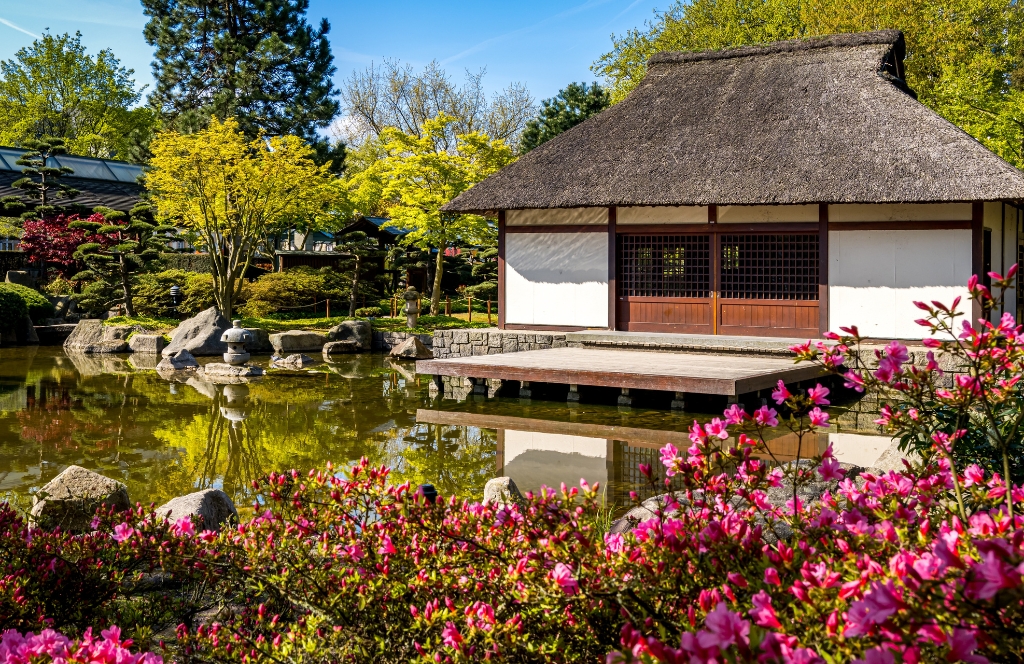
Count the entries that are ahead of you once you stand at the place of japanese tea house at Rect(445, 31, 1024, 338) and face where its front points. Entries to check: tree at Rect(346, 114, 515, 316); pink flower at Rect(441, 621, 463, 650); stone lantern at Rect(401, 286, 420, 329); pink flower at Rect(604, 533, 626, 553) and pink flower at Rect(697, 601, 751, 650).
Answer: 3

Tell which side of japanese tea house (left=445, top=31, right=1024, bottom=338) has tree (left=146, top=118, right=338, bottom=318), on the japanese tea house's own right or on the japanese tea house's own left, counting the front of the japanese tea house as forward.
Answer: on the japanese tea house's own right

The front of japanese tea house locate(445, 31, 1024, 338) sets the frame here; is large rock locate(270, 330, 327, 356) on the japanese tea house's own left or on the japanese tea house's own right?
on the japanese tea house's own right

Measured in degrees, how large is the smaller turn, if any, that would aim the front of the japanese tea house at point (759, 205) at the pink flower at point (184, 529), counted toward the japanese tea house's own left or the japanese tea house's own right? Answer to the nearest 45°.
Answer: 0° — it already faces it

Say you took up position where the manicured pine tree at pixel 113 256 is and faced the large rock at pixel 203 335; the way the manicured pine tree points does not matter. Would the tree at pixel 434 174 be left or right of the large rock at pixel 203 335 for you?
left

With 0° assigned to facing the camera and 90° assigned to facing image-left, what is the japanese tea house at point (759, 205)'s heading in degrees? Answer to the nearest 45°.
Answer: approximately 0°

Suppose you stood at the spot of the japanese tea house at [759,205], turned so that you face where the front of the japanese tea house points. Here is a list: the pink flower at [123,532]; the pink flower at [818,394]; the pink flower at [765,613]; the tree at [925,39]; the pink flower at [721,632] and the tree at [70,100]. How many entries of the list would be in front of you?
4

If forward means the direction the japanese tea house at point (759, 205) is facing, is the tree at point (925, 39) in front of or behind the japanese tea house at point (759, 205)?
behind

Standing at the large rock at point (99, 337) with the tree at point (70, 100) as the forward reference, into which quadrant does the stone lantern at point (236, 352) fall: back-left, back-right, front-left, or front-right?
back-right

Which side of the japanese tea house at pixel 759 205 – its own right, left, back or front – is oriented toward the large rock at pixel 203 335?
right

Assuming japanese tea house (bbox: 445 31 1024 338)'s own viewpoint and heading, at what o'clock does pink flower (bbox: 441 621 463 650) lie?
The pink flower is roughly at 12 o'clock from the japanese tea house.

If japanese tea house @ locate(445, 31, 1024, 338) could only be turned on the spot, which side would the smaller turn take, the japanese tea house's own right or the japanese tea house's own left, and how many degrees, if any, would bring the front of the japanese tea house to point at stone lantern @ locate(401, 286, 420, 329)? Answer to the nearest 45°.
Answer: approximately 135° to the japanese tea house's own right
